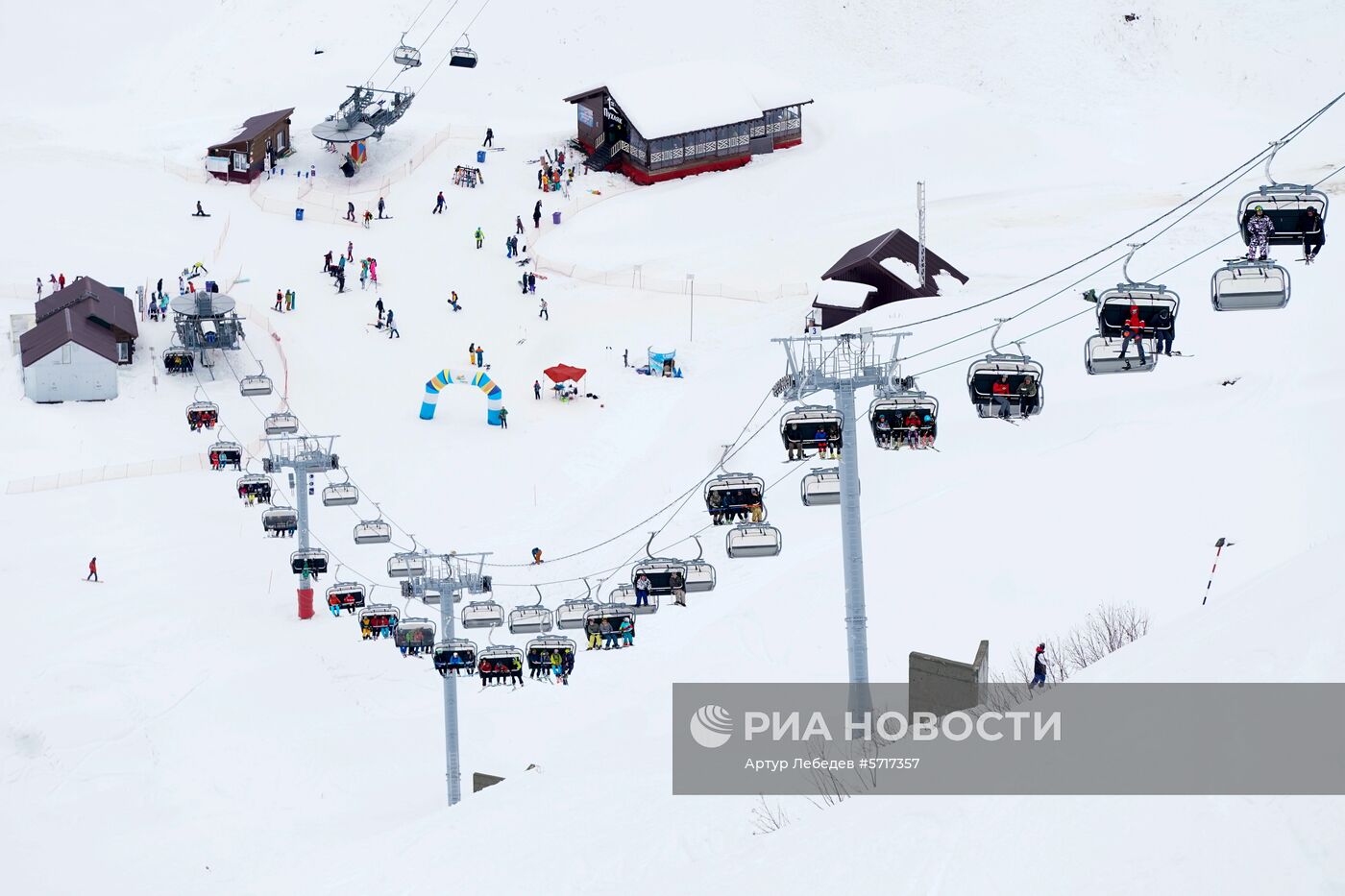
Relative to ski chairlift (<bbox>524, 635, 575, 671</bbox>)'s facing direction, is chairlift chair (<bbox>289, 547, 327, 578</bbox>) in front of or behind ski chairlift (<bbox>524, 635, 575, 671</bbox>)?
behind

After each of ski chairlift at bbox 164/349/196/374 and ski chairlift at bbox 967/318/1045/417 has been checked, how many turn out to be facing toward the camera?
2

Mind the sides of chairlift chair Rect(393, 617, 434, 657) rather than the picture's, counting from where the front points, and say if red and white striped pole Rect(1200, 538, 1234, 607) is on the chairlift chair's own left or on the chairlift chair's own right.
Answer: on the chairlift chair's own left

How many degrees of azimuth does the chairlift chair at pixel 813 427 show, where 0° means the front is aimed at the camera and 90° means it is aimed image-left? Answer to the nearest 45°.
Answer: approximately 0°

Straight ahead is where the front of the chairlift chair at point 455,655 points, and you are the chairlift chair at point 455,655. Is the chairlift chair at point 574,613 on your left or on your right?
on your left

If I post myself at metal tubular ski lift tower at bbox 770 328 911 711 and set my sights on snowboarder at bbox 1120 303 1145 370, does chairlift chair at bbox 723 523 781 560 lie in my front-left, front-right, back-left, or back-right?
back-left

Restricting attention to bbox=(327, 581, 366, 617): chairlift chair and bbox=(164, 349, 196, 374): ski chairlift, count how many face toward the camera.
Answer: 2
